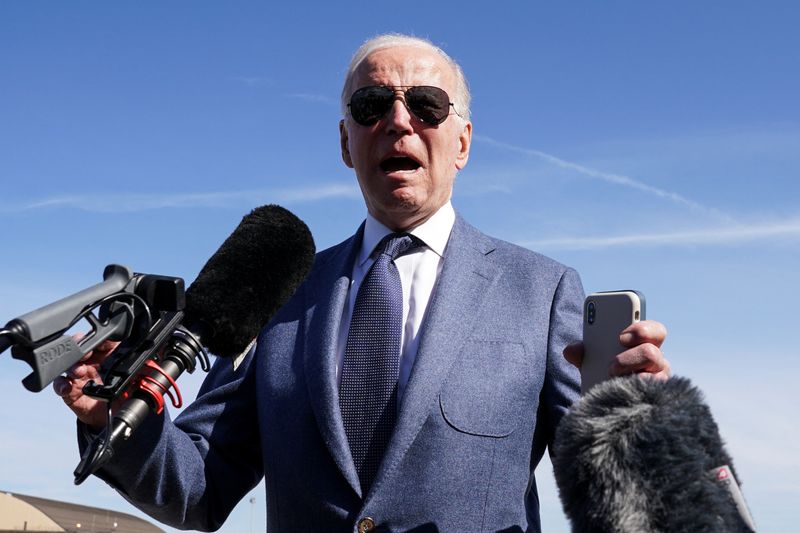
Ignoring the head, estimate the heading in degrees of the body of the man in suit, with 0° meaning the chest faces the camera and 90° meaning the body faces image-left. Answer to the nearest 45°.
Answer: approximately 0°
